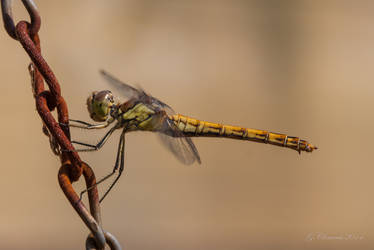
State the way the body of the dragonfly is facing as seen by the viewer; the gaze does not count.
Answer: to the viewer's left
